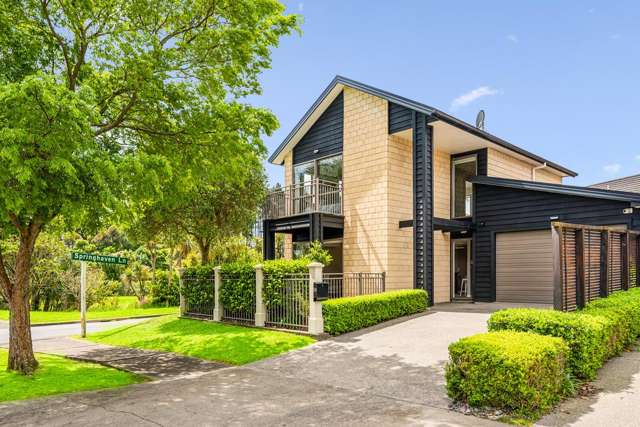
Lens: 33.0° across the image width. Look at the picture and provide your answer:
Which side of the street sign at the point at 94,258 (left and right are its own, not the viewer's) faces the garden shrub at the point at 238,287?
left

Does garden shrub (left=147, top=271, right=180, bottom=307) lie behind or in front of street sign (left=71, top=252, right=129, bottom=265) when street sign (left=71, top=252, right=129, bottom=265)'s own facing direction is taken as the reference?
behind

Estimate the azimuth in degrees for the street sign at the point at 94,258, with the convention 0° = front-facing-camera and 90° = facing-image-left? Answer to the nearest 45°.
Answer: approximately 0°

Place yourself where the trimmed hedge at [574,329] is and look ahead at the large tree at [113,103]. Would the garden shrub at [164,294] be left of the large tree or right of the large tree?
right

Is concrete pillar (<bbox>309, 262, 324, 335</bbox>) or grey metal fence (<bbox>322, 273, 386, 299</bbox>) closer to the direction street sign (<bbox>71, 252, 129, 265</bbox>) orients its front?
the concrete pillar

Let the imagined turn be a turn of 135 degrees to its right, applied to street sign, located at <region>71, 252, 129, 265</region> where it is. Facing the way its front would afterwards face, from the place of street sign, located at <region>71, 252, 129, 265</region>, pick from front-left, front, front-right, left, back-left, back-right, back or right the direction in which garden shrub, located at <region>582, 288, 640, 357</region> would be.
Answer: back

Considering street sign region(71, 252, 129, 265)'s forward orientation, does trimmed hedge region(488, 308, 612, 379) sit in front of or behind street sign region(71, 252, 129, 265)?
in front

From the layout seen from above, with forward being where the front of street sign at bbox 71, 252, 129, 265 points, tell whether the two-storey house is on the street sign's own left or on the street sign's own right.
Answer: on the street sign's own left
